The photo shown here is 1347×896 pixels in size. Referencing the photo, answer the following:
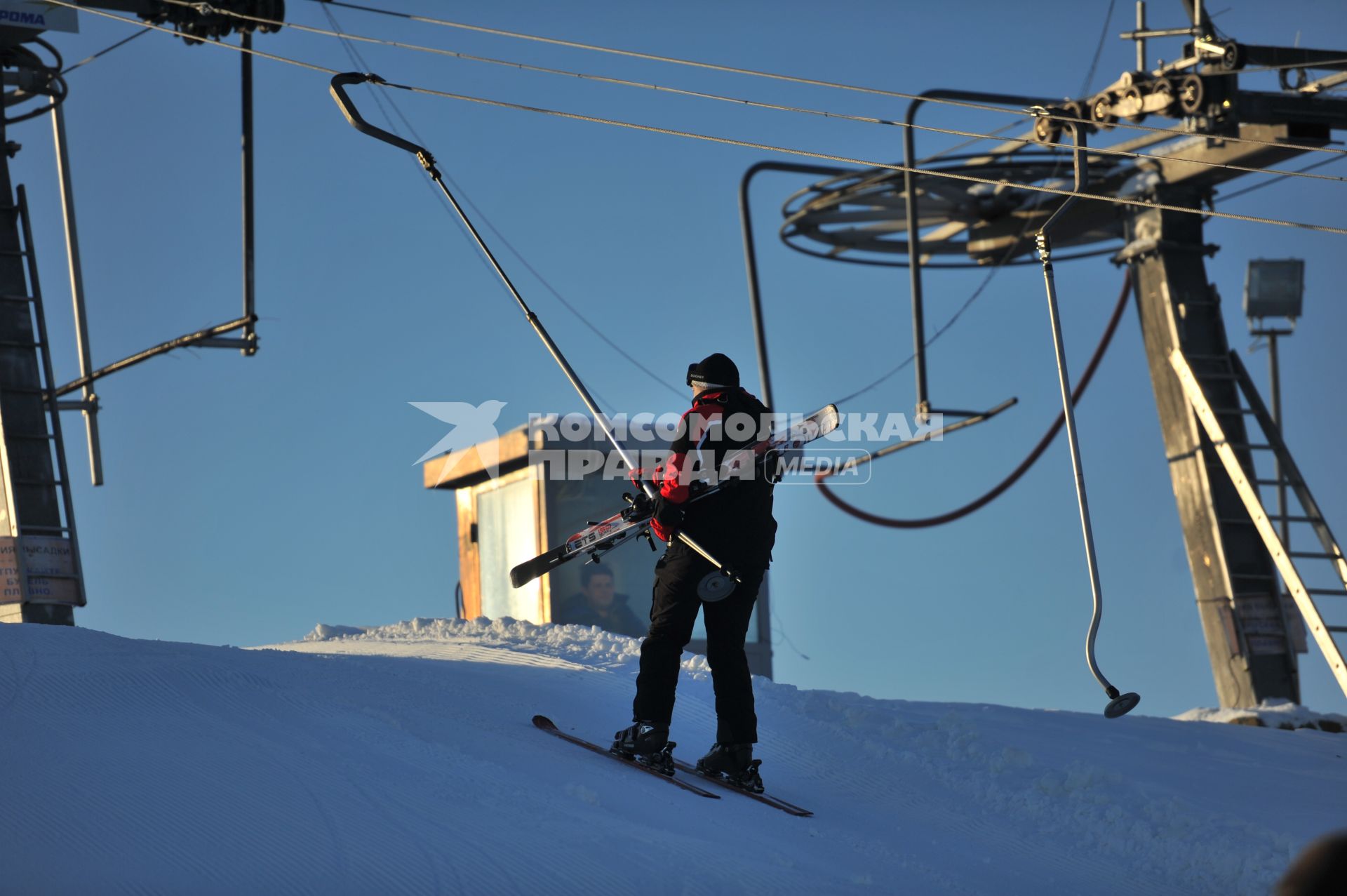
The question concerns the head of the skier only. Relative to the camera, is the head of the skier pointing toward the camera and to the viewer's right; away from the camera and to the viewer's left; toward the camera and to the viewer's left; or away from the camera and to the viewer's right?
away from the camera and to the viewer's left

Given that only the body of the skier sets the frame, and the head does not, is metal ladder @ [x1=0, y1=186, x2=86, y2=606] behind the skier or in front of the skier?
in front

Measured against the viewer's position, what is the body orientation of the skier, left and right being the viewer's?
facing away from the viewer and to the left of the viewer

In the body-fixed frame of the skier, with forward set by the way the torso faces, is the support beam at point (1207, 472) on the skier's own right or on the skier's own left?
on the skier's own right

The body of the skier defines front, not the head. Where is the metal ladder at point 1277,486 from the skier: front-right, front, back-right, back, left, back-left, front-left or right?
right

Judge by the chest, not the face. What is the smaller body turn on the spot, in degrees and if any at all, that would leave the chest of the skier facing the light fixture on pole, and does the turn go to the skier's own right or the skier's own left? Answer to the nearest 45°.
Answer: approximately 90° to the skier's own right
